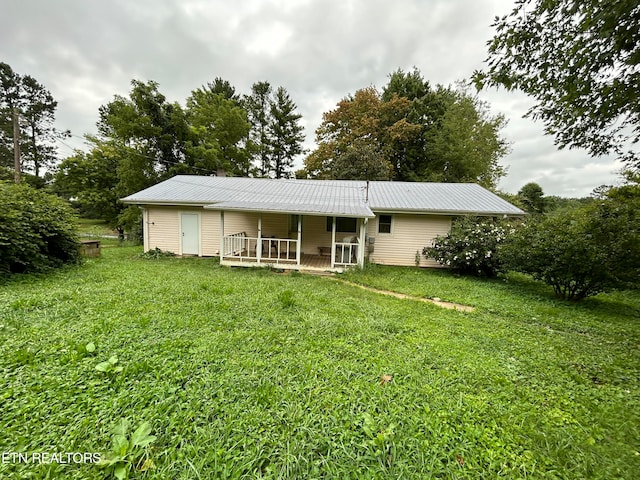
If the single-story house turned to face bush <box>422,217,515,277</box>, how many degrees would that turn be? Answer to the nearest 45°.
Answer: approximately 90° to its left

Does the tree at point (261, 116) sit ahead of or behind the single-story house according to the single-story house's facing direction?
behind

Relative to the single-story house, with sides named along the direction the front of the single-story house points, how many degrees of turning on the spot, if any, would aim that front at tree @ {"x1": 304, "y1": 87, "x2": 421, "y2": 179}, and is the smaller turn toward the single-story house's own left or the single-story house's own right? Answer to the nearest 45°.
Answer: approximately 180°

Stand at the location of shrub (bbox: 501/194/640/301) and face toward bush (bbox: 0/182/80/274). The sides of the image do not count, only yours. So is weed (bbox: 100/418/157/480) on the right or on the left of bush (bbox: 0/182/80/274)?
left

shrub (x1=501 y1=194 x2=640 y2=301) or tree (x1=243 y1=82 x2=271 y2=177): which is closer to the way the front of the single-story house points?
the shrub

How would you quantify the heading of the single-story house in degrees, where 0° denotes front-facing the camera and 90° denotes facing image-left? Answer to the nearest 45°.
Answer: approximately 0°

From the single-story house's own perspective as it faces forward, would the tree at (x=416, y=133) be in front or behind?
behind

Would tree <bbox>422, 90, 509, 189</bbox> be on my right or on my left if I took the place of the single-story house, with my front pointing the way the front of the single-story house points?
on my left

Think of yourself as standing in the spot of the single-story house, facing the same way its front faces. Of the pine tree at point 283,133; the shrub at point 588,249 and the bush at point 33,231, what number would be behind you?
1

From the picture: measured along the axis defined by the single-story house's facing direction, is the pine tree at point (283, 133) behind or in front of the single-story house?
behind

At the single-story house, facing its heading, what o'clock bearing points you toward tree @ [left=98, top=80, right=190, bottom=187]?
The tree is roughly at 4 o'clock from the single-story house.

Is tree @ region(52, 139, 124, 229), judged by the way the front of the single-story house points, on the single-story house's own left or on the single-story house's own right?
on the single-story house's own right
